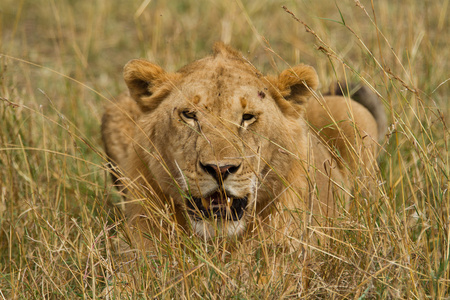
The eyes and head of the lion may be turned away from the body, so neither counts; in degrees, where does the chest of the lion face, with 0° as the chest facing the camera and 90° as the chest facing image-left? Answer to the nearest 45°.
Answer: approximately 0°
